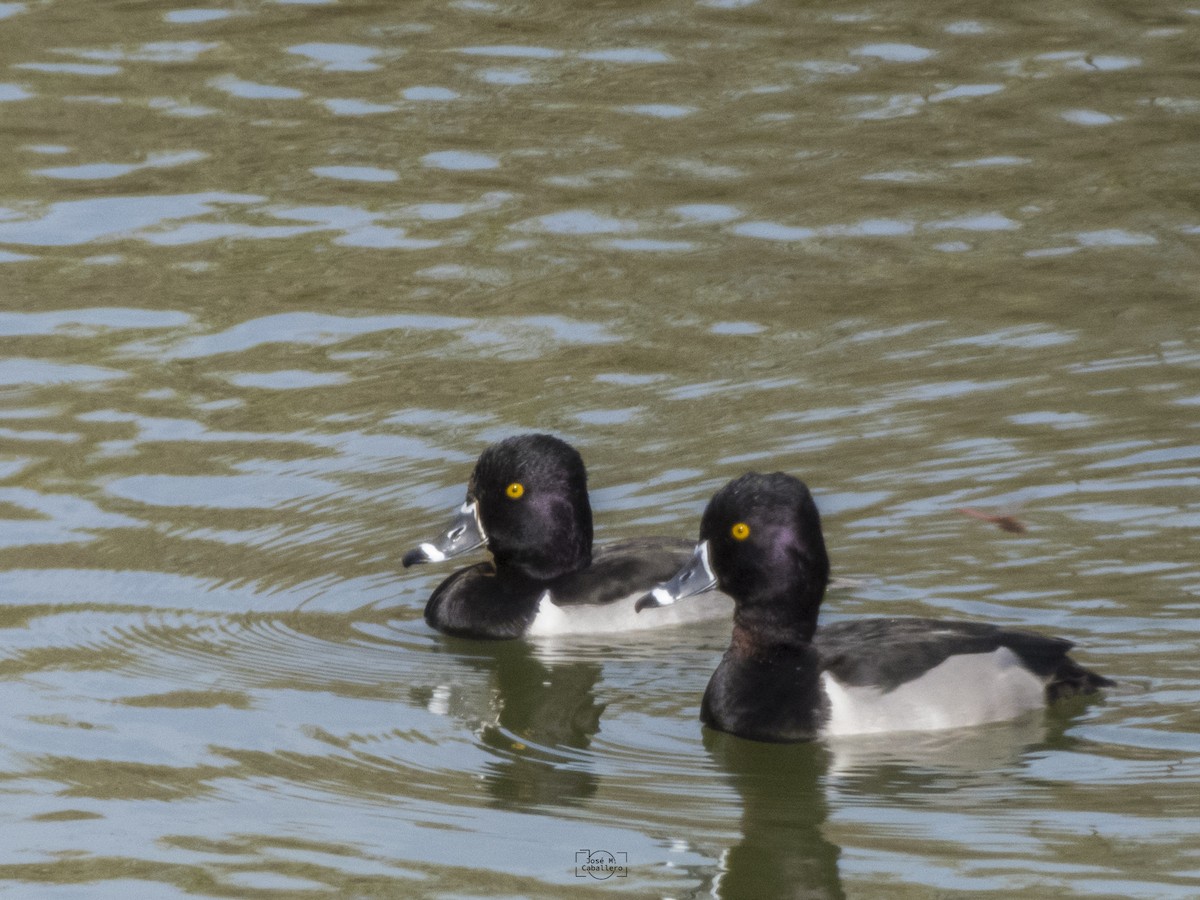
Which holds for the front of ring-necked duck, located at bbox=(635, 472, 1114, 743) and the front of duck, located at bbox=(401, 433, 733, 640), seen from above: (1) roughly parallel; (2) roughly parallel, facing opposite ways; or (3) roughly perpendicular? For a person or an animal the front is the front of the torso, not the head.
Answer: roughly parallel

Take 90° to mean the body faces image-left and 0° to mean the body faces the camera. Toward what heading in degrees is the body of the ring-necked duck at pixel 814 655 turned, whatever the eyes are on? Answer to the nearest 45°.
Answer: approximately 90°

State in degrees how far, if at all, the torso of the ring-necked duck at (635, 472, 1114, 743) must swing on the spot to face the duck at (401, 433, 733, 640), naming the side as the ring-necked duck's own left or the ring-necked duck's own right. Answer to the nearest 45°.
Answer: approximately 45° to the ring-necked duck's own right

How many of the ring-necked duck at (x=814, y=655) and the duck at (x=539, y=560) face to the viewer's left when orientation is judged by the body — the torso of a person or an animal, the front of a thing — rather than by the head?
2

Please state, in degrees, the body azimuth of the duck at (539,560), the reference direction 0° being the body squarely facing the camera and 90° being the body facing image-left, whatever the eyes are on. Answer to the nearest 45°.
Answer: approximately 90°

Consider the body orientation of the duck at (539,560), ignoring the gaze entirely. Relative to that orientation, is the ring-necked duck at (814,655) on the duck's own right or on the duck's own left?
on the duck's own left
